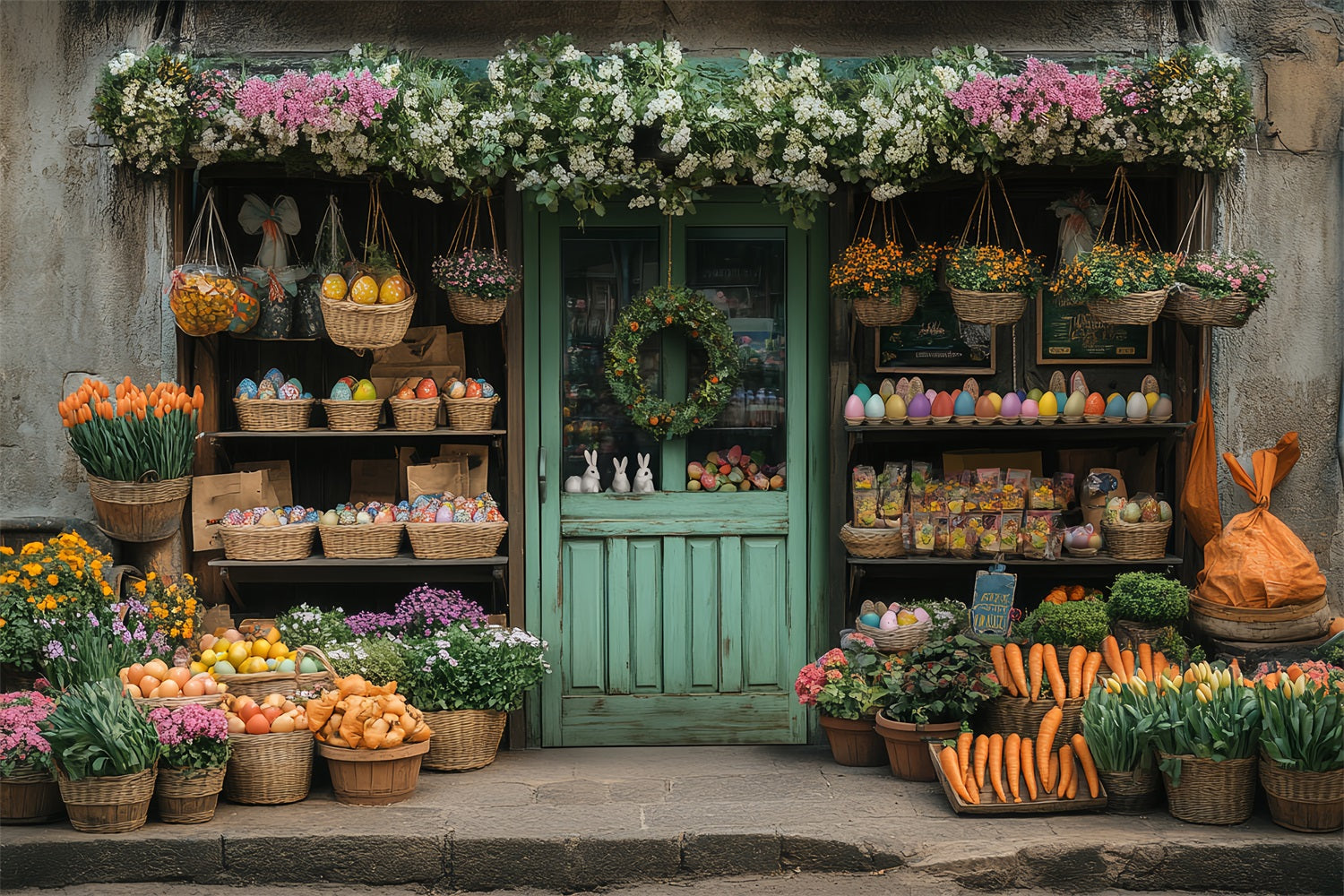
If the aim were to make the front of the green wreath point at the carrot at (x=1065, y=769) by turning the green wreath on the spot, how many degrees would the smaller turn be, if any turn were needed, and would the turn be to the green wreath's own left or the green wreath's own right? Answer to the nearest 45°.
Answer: approximately 45° to the green wreath's own left

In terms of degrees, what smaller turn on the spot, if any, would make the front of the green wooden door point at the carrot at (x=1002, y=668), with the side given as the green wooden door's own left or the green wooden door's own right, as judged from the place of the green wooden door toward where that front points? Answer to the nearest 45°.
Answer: approximately 45° to the green wooden door's own left

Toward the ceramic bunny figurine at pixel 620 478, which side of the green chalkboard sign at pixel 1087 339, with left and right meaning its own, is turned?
right

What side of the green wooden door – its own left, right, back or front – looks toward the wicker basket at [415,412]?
right

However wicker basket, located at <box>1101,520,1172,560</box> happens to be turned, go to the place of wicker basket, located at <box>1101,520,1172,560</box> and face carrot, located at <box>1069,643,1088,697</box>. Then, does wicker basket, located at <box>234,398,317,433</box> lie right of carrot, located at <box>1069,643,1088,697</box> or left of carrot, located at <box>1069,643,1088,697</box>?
right

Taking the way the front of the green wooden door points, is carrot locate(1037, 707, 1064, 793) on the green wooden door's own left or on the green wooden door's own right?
on the green wooden door's own left

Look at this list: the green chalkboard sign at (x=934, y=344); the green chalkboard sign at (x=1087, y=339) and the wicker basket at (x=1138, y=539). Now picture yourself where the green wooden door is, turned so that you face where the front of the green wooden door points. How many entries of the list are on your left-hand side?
3

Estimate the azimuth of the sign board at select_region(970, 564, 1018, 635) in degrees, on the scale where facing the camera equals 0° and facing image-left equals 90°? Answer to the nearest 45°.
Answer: approximately 0°

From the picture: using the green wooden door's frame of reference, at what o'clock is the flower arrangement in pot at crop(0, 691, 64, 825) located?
The flower arrangement in pot is roughly at 2 o'clock from the green wooden door.
